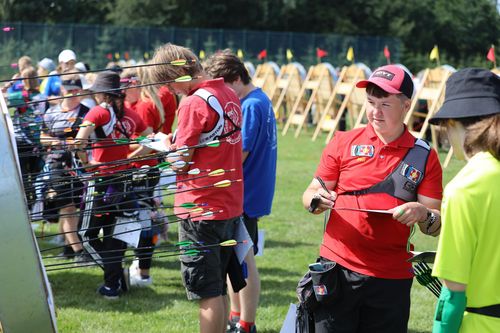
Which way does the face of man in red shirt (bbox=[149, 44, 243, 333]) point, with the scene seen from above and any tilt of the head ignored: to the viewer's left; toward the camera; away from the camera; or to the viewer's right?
to the viewer's left

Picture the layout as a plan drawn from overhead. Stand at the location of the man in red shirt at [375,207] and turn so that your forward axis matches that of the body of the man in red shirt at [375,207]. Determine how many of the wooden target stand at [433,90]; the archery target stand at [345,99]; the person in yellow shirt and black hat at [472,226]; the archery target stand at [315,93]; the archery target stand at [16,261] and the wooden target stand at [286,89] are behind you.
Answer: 4

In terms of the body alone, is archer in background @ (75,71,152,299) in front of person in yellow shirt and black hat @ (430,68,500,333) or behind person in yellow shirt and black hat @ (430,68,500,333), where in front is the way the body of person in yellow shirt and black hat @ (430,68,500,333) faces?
in front

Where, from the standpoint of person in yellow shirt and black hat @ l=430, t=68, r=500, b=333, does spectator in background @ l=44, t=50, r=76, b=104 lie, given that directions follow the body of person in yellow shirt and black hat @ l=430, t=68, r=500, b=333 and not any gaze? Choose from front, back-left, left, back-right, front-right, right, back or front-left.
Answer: front

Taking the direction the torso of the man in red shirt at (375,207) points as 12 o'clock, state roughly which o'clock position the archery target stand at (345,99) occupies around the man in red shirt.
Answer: The archery target stand is roughly at 6 o'clock from the man in red shirt.

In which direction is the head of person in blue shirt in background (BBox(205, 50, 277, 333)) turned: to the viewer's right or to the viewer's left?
to the viewer's left

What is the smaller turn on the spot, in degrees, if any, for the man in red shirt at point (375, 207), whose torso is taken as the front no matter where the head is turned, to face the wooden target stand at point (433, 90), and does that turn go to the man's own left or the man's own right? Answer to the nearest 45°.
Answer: approximately 180°

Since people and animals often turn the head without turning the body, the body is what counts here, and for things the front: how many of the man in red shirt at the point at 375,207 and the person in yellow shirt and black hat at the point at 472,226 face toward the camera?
1

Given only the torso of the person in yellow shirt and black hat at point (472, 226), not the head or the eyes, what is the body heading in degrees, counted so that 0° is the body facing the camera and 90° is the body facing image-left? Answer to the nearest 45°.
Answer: approximately 135°

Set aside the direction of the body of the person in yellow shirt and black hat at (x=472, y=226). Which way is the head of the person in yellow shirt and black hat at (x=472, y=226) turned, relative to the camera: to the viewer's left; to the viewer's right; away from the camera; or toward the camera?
to the viewer's left

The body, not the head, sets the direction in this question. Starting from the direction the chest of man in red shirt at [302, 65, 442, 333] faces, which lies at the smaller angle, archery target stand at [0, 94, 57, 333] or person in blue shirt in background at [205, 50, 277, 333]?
the archery target stand

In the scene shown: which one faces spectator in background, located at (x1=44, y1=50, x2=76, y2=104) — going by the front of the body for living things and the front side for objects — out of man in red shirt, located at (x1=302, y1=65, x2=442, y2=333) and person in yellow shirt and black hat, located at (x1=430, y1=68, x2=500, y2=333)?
person in yellow shirt and black hat, located at (x1=430, y1=68, x2=500, y2=333)

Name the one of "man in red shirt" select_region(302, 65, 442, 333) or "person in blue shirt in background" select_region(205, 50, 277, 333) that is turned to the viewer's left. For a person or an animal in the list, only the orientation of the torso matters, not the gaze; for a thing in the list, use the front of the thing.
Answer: the person in blue shirt in background

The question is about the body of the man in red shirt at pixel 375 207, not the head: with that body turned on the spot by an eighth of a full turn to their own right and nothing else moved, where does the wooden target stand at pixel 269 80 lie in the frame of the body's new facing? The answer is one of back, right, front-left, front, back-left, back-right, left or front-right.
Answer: back-right

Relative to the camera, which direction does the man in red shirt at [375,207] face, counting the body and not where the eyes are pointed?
toward the camera

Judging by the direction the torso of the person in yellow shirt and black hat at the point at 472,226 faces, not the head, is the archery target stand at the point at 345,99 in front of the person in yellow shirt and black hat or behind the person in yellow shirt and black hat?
in front

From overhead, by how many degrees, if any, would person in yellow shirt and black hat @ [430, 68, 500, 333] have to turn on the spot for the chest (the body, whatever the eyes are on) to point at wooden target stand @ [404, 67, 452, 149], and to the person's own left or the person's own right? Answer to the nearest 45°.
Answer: approximately 45° to the person's own right

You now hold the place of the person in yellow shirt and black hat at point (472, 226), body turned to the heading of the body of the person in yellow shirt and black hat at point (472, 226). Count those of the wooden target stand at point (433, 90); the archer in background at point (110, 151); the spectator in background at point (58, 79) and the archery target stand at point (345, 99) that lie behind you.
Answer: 0

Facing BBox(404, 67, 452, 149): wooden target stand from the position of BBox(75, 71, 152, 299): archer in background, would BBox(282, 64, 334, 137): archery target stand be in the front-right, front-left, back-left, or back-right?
front-left
